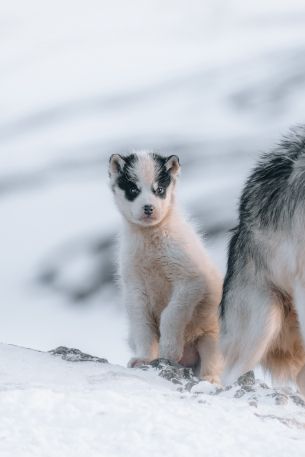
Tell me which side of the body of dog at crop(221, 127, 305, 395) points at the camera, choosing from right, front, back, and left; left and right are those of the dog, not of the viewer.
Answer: right

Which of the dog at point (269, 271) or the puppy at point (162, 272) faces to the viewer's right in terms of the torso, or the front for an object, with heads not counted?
the dog at point (269, 271)

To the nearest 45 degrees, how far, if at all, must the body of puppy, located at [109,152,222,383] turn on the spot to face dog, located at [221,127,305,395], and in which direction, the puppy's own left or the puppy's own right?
approximately 90° to the puppy's own left

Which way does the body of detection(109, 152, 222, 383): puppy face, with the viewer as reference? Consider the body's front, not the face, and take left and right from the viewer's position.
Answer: facing the viewer and to the left of the viewer

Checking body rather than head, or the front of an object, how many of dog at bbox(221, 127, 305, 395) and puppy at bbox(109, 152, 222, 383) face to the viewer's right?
1

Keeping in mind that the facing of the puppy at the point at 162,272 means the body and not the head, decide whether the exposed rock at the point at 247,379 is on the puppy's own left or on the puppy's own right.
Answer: on the puppy's own left

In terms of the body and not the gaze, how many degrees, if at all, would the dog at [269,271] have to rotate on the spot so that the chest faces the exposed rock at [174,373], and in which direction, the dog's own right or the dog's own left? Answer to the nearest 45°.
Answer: approximately 135° to the dog's own right
